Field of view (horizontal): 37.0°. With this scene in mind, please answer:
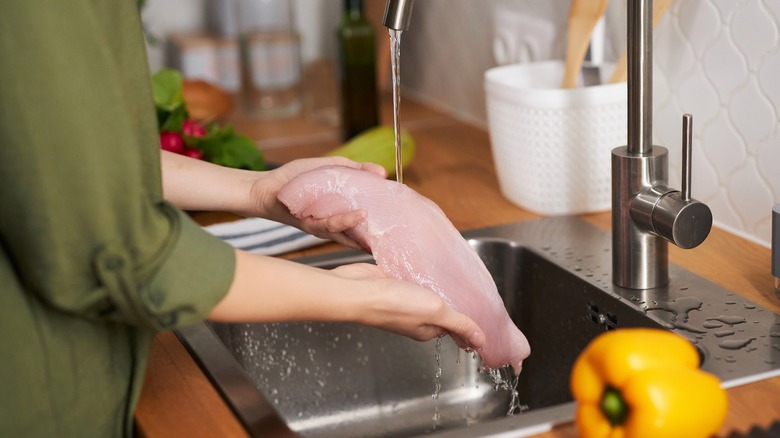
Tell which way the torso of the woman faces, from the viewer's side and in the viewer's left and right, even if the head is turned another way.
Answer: facing to the right of the viewer

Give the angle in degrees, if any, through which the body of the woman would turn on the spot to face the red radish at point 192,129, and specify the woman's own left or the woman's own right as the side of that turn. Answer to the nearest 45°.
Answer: approximately 90° to the woman's own left

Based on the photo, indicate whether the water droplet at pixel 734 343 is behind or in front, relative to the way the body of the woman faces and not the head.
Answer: in front

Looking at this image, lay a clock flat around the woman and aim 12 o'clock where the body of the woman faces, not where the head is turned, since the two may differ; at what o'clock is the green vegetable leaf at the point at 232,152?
The green vegetable leaf is roughly at 9 o'clock from the woman.

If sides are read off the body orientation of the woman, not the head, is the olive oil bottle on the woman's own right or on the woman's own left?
on the woman's own left

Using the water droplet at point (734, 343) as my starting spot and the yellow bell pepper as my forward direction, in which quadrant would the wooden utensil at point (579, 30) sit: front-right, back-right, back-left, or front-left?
back-right

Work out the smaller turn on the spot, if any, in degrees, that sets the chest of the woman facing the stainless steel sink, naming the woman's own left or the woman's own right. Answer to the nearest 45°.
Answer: approximately 45° to the woman's own left

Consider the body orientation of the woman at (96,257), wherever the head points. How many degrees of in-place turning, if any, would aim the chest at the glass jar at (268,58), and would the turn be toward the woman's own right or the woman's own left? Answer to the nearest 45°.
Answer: approximately 90° to the woman's own left

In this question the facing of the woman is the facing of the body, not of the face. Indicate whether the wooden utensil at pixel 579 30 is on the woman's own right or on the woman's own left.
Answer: on the woman's own left
